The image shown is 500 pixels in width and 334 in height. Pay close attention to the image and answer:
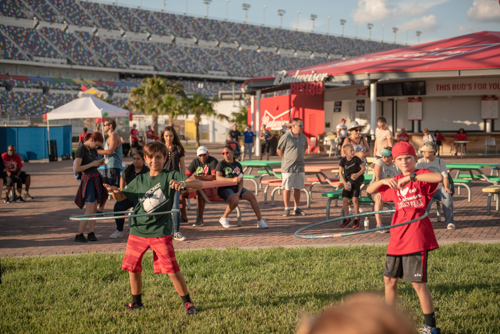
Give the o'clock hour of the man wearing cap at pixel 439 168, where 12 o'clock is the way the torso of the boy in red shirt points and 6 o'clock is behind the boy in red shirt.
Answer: The man wearing cap is roughly at 6 o'clock from the boy in red shirt.

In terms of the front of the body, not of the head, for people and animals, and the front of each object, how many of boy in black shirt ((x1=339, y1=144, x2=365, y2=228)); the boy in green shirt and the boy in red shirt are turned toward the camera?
3

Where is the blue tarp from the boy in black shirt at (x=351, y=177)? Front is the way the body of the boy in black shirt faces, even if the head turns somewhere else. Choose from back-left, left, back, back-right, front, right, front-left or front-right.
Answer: back-right

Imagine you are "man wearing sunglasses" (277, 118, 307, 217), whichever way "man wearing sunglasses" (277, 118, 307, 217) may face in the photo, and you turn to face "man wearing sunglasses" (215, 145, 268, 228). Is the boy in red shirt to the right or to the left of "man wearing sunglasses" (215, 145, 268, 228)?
left

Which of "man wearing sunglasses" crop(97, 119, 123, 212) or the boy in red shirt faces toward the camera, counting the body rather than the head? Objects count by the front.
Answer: the boy in red shirt

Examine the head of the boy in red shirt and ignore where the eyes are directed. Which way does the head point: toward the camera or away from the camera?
toward the camera

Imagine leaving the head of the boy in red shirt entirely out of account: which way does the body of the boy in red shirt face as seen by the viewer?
toward the camera

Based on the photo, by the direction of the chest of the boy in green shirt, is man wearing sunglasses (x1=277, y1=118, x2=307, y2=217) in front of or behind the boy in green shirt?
behind

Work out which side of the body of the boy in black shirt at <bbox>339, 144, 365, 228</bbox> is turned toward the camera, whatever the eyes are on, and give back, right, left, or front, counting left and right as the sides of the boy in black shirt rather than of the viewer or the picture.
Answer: front

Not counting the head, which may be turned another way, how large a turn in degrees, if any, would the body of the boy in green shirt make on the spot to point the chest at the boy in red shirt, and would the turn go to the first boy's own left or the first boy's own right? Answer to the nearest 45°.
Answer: approximately 45° to the first boy's own left
